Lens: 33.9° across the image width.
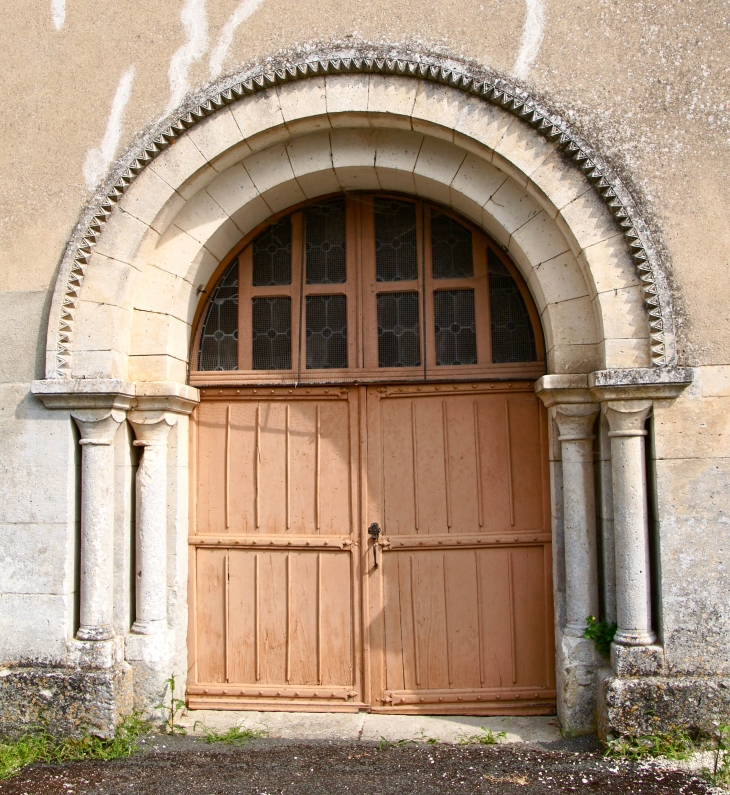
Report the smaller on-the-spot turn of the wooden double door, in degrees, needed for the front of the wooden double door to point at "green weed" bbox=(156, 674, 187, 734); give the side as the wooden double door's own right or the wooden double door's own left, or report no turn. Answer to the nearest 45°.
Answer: approximately 90° to the wooden double door's own right

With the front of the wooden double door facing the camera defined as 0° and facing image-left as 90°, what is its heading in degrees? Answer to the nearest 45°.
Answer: approximately 0°

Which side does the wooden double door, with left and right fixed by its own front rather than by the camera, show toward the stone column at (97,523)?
right

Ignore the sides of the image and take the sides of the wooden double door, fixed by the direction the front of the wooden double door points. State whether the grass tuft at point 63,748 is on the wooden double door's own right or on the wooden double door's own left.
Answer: on the wooden double door's own right

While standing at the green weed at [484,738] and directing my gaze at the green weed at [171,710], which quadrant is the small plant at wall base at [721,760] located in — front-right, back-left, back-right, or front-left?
back-left
